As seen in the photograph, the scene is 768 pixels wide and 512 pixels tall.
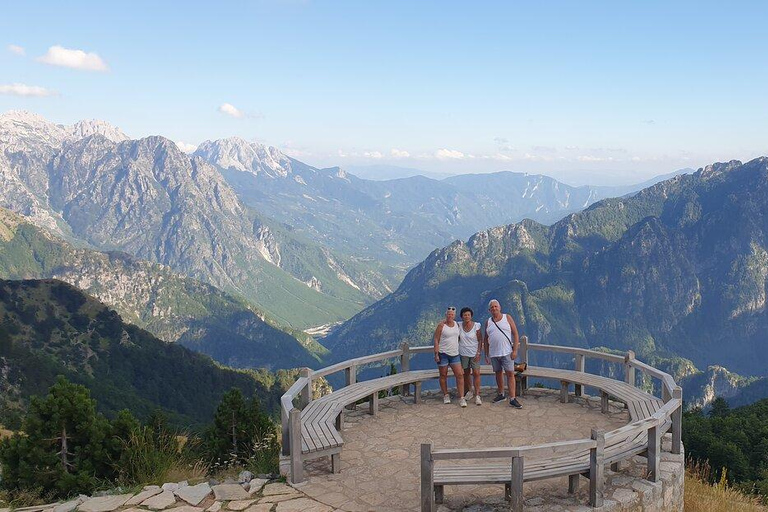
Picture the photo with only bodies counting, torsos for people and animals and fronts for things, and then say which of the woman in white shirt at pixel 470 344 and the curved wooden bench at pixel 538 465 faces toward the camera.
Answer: the woman in white shirt

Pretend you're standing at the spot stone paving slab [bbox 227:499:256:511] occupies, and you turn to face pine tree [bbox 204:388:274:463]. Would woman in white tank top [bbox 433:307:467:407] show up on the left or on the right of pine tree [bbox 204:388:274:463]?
right

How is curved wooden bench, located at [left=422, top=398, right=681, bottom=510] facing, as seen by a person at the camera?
facing away from the viewer and to the left of the viewer

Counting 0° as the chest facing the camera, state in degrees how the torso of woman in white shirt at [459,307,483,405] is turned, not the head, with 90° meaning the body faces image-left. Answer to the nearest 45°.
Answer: approximately 0°

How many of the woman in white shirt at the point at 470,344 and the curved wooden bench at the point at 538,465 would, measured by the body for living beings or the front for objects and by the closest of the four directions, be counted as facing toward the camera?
1

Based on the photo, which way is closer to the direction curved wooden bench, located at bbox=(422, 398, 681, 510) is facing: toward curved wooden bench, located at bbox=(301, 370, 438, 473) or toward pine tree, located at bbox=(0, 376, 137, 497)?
the curved wooden bench

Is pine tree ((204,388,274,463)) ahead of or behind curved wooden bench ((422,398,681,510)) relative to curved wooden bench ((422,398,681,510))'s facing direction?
ahead

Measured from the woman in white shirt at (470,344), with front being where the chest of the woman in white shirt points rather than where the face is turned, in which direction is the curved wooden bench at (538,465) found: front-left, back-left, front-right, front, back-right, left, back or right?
front

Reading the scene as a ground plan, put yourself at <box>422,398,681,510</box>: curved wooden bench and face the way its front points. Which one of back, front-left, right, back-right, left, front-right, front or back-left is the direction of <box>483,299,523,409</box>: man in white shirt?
front-right
